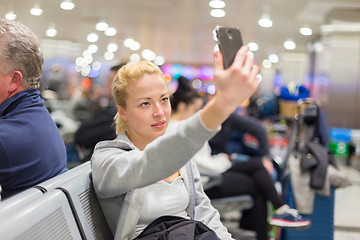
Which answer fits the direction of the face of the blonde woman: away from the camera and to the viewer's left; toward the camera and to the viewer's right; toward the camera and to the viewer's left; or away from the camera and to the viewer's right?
toward the camera and to the viewer's right

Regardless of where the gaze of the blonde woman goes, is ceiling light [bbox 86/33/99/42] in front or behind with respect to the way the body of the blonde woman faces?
behind

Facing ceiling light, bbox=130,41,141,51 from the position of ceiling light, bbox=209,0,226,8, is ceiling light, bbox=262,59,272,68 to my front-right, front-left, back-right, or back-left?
front-right

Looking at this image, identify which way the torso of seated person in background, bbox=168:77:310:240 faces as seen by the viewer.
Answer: to the viewer's right

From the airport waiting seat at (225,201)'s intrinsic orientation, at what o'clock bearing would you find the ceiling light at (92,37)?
The ceiling light is roughly at 8 o'clock from the airport waiting seat.

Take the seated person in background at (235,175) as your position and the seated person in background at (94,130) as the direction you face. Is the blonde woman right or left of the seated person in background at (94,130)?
left

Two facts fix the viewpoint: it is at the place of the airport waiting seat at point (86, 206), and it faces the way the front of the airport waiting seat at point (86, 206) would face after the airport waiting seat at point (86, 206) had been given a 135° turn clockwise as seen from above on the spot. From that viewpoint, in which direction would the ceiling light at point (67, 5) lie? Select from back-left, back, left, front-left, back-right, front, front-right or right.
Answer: right

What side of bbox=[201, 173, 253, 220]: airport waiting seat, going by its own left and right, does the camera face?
right

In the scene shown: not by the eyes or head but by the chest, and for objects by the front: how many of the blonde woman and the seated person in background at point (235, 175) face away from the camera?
0

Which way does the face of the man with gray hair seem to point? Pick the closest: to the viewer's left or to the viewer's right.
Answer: to the viewer's left

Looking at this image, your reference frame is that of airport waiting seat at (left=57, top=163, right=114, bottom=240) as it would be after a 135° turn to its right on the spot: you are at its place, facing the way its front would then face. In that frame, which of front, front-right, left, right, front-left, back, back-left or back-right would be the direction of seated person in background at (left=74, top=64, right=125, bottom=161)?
right
